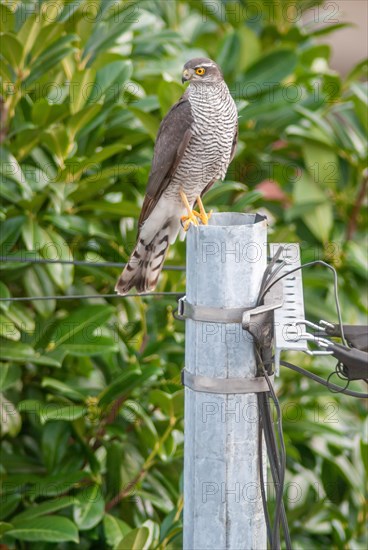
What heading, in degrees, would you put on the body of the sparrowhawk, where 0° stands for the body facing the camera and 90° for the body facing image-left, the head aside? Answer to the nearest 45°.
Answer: approximately 315°
